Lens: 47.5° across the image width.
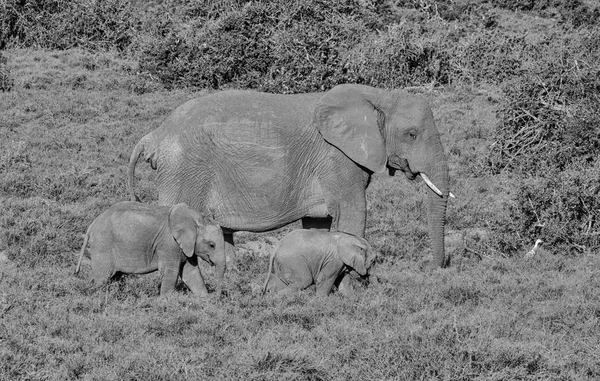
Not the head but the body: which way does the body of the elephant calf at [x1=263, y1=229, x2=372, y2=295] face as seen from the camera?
to the viewer's right

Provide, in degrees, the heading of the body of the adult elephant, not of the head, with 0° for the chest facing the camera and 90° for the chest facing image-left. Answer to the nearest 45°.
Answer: approximately 270°

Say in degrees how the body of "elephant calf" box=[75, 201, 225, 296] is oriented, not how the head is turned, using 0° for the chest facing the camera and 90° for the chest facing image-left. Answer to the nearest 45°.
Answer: approximately 270°

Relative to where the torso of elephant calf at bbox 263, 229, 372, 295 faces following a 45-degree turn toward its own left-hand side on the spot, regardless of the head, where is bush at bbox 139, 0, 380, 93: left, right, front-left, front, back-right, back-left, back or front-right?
front-left

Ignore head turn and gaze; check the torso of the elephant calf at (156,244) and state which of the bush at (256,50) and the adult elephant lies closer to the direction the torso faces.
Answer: the adult elephant

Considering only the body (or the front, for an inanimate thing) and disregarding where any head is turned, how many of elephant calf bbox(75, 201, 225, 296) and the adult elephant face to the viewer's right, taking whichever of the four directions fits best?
2

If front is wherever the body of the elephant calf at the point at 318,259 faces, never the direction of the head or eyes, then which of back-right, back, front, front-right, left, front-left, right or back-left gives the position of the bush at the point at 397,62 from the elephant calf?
left
